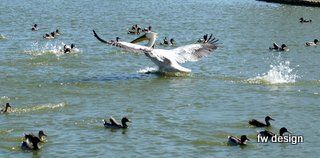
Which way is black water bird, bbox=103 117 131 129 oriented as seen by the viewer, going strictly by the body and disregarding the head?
to the viewer's right

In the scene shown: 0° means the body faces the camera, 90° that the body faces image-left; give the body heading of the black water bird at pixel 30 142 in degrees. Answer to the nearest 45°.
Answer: approximately 270°

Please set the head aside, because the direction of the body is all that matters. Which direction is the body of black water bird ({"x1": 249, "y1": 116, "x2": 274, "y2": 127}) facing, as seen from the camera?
to the viewer's right

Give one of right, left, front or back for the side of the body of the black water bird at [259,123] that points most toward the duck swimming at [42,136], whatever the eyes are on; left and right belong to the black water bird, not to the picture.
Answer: back

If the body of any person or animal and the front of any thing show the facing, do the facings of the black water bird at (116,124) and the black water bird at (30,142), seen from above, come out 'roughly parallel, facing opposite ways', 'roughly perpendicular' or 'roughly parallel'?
roughly parallel

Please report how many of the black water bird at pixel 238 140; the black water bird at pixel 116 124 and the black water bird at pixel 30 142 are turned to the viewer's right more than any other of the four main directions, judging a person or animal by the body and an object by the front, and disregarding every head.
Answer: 3

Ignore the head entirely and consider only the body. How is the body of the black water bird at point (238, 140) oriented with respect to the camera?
to the viewer's right
